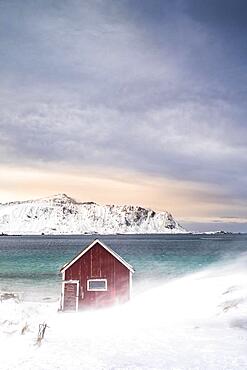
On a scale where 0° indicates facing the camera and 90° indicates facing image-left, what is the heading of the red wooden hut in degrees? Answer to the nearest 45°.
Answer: approximately 0°
